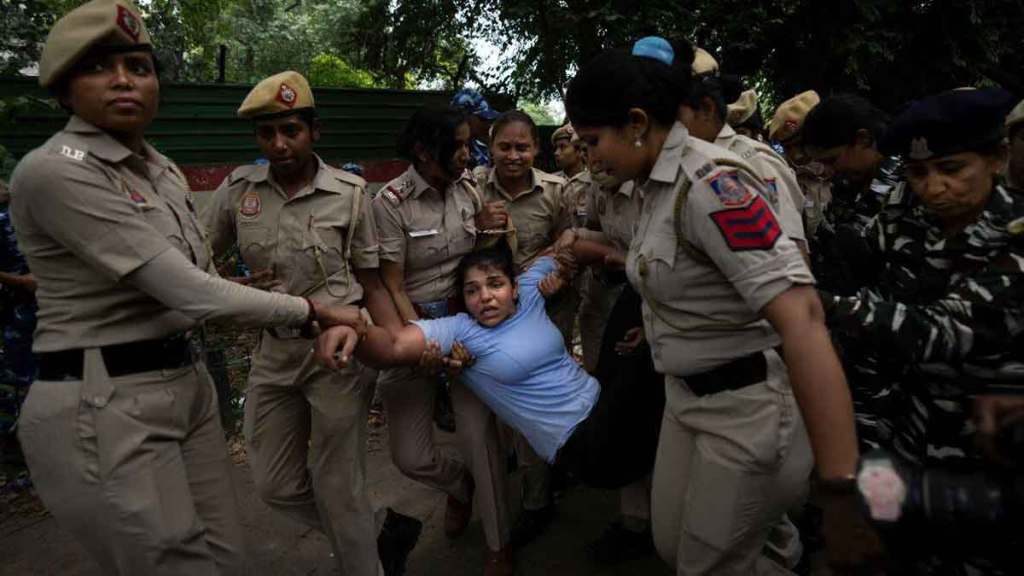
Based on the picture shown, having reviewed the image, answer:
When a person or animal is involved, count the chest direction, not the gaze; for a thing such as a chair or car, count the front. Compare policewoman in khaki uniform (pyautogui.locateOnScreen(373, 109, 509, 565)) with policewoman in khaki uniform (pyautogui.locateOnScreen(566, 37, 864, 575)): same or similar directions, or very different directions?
very different directions

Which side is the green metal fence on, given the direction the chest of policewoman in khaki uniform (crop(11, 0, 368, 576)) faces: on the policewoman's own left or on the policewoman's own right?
on the policewoman's own left

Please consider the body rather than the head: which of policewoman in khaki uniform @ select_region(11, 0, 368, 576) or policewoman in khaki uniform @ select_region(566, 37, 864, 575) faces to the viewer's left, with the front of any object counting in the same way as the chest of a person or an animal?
policewoman in khaki uniform @ select_region(566, 37, 864, 575)

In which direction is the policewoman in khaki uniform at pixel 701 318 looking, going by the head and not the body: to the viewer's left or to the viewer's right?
to the viewer's left

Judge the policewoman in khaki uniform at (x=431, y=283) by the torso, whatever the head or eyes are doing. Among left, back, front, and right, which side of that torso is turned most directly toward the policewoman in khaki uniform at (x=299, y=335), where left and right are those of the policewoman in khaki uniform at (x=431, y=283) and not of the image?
right

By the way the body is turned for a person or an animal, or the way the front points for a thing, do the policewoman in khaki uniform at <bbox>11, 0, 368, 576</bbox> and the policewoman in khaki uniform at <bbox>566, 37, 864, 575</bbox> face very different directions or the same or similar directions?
very different directions

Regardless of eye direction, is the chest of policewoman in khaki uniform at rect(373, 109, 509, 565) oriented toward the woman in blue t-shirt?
yes

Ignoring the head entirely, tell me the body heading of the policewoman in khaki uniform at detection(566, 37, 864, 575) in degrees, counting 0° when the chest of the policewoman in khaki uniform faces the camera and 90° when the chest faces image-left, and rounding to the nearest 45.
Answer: approximately 90°

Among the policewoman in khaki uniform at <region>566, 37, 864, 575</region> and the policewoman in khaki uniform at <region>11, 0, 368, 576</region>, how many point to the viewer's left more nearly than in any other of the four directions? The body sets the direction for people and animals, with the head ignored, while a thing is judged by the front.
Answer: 1

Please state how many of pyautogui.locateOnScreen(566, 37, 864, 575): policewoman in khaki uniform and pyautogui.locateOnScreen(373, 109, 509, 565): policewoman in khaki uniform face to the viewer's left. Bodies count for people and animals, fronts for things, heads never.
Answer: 1
